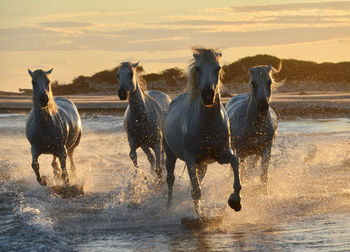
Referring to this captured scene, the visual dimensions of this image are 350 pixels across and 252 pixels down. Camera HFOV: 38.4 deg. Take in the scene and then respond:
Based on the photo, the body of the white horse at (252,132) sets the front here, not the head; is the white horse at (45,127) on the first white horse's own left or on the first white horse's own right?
on the first white horse's own right

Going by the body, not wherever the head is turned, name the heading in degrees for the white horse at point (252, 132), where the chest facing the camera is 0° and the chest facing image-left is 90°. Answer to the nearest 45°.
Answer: approximately 0°

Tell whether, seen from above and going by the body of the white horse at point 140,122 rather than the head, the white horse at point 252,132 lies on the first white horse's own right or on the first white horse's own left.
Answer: on the first white horse's own left

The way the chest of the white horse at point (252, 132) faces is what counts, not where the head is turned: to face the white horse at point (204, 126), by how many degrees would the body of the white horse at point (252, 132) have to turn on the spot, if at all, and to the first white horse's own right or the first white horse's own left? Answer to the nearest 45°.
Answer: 0° — it already faces it

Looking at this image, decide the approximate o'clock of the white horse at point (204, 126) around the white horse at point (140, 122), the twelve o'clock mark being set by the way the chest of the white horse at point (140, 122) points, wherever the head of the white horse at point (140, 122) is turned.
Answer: the white horse at point (204, 126) is roughly at 10 o'clock from the white horse at point (140, 122).
